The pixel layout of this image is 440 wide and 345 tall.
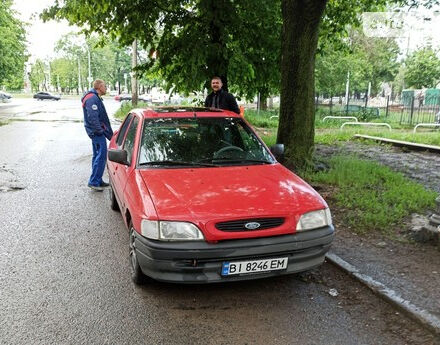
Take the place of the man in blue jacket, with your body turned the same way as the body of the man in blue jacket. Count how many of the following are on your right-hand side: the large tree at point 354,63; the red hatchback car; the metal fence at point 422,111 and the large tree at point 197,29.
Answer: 1

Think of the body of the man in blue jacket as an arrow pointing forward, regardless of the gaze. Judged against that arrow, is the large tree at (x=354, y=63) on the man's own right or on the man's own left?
on the man's own left

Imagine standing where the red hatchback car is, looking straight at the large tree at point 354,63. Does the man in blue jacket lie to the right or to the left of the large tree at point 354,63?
left

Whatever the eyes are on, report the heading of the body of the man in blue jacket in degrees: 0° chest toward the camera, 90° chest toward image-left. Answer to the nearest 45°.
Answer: approximately 270°

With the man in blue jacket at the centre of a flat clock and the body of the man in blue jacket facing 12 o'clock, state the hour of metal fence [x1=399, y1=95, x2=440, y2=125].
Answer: The metal fence is roughly at 11 o'clock from the man in blue jacket.

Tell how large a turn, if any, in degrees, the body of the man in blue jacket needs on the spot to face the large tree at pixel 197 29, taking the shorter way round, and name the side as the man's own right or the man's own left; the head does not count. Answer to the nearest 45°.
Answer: approximately 45° to the man's own left
